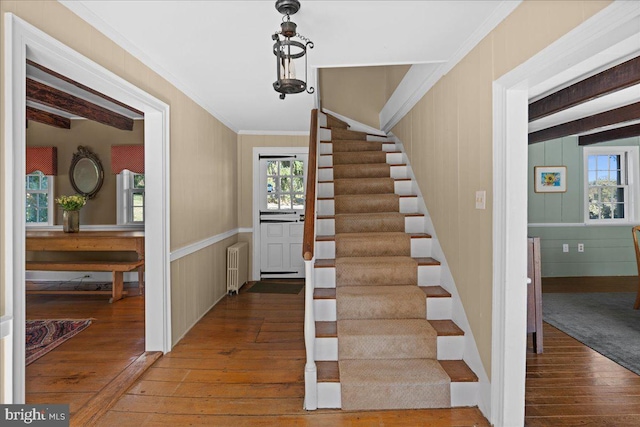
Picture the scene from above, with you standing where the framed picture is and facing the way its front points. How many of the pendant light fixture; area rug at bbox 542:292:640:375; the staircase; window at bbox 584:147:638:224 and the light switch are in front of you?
4

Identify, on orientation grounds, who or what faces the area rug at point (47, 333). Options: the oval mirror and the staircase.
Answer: the oval mirror

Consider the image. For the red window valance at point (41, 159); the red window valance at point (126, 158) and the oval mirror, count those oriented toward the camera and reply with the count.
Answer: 3

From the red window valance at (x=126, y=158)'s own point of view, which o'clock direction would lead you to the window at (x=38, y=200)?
The window is roughly at 4 o'clock from the red window valance.

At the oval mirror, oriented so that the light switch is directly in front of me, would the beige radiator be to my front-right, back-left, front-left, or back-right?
front-left

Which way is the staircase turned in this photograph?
toward the camera

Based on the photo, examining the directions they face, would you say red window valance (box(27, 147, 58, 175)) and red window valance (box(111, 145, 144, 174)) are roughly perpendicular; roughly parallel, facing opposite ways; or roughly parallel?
roughly parallel

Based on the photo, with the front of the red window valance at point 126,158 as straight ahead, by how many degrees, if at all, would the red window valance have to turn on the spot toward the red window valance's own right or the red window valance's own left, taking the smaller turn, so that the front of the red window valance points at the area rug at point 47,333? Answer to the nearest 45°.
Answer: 0° — it already faces it

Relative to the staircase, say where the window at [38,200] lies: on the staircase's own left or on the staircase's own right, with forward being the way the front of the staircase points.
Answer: on the staircase's own right

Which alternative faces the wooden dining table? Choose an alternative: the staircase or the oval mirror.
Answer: the oval mirror

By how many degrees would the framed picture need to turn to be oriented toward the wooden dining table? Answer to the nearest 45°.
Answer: approximately 45° to its right

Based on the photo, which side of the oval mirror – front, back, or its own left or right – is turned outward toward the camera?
front

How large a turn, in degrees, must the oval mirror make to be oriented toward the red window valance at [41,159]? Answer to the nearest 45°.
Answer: approximately 135° to its right

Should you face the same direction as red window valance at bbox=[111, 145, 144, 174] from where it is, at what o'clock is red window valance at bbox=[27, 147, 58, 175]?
red window valance at bbox=[27, 147, 58, 175] is roughly at 4 o'clock from red window valance at bbox=[111, 145, 144, 174].

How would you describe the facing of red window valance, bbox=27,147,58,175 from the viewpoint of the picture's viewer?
facing the viewer
